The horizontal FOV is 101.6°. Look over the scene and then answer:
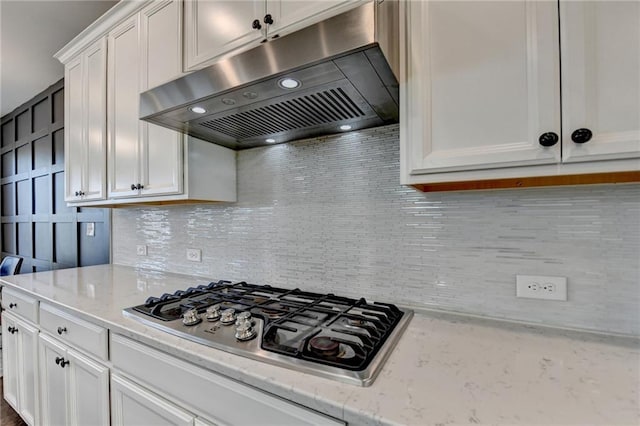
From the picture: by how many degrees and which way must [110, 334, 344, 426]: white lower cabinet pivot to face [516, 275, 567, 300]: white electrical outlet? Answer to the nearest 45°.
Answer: approximately 135° to its left

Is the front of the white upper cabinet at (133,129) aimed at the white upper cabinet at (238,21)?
no

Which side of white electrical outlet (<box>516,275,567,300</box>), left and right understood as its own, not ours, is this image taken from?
front

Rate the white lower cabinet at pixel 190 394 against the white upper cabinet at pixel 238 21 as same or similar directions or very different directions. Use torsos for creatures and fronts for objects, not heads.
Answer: same or similar directions

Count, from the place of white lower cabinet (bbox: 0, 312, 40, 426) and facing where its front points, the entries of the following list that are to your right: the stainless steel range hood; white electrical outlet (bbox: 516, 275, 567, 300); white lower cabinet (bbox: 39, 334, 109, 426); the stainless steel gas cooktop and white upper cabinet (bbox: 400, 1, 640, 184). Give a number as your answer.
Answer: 0

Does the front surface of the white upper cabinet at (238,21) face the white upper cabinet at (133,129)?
no

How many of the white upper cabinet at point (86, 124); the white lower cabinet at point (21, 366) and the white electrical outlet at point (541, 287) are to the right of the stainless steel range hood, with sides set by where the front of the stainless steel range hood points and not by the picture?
2

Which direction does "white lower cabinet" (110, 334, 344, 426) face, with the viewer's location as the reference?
facing the viewer and to the left of the viewer

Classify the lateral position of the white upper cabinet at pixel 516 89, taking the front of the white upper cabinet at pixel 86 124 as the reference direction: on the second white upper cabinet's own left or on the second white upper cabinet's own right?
on the second white upper cabinet's own left

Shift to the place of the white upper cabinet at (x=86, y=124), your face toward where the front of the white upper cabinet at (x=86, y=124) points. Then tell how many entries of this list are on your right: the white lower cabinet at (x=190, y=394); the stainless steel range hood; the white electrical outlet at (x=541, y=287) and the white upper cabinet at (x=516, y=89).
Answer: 0

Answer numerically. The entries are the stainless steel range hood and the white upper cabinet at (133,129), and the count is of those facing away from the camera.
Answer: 0

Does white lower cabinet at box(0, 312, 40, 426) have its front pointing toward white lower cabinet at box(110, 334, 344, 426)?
no

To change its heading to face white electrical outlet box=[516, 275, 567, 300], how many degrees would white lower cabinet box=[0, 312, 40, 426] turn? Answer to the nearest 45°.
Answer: approximately 90° to its left

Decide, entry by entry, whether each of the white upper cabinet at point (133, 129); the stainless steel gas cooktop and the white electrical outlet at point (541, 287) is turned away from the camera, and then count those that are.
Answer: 0

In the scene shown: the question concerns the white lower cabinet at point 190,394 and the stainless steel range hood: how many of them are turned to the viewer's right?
0

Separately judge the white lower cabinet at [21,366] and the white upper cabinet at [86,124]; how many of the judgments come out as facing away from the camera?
0
